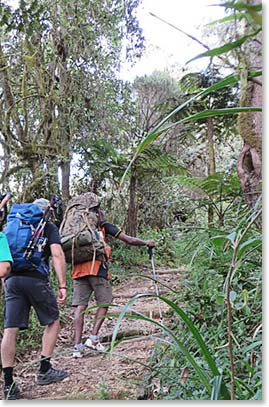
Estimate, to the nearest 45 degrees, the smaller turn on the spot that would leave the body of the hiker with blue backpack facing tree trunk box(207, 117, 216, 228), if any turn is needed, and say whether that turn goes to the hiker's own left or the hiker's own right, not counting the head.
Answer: approximately 45° to the hiker's own right

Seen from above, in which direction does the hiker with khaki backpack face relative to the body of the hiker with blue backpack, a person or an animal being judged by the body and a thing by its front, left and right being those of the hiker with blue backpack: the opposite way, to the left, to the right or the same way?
the same way

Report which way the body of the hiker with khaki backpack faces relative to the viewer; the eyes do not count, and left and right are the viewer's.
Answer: facing away from the viewer and to the right of the viewer

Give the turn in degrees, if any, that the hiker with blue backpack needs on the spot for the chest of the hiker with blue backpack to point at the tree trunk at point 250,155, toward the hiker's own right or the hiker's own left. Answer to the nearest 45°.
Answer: approximately 90° to the hiker's own right

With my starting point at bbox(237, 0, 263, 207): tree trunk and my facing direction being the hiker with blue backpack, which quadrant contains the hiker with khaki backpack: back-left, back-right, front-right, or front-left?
front-right

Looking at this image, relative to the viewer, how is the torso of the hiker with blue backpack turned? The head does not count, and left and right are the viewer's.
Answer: facing away from the viewer and to the right of the viewer

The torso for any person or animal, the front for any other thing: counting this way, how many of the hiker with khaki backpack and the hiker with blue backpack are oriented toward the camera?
0

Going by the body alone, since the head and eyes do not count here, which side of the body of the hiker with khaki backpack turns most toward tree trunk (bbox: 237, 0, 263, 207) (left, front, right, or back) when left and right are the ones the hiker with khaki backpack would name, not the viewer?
right
